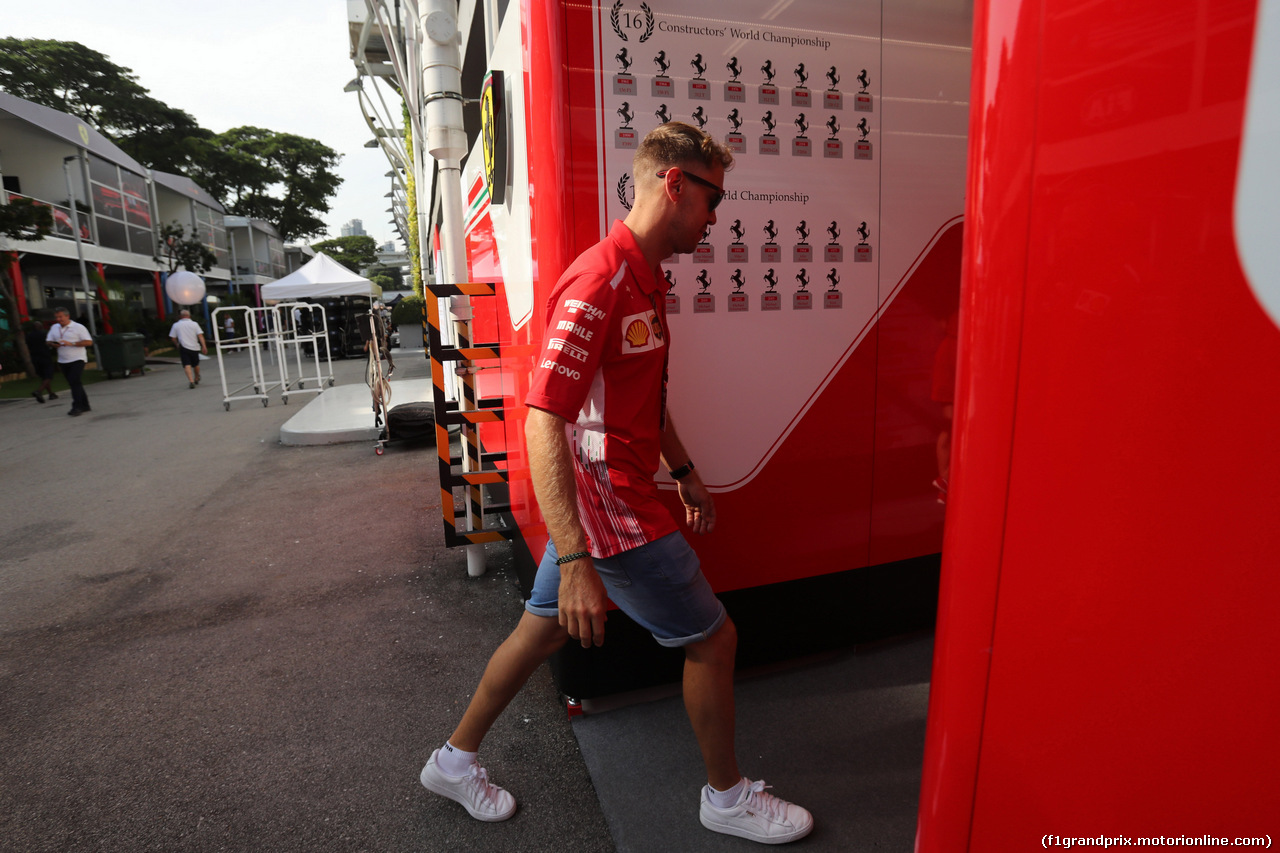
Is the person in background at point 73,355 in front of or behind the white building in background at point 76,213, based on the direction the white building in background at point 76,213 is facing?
in front

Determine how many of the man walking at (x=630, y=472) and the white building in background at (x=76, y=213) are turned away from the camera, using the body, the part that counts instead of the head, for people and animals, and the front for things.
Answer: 0

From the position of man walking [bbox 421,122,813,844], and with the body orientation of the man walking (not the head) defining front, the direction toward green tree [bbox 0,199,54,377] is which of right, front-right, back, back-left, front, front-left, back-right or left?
back-left

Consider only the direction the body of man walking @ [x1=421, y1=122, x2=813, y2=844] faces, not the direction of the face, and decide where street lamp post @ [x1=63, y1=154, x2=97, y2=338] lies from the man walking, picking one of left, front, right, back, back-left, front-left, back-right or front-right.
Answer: back-left

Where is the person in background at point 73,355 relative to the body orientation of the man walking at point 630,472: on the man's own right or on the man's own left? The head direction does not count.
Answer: on the man's own left

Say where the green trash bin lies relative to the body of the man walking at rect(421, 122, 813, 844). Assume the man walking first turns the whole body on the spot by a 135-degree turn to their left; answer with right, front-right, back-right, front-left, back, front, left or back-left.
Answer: front

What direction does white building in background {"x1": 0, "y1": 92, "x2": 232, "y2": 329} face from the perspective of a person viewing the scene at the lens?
facing the viewer and to the right of the viewer

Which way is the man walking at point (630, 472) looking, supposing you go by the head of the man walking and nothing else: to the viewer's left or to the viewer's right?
to the viewer's right

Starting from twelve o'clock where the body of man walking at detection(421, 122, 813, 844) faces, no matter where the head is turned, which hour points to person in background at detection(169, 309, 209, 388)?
The person in background is roughly at 8 o'clock from the man walking.

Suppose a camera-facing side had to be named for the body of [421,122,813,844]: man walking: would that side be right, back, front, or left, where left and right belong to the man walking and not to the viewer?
right

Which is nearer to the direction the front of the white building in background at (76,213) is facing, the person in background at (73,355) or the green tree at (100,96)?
the person in background

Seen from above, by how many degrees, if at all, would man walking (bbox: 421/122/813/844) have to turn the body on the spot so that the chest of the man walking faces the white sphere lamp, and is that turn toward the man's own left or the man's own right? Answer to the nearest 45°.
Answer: approximately 135° to the man's own left

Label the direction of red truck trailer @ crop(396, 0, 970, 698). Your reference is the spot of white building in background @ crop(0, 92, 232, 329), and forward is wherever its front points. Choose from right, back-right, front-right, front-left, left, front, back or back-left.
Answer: front-right

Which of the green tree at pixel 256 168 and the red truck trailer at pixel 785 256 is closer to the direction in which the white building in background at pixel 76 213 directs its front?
the red truck trailer
